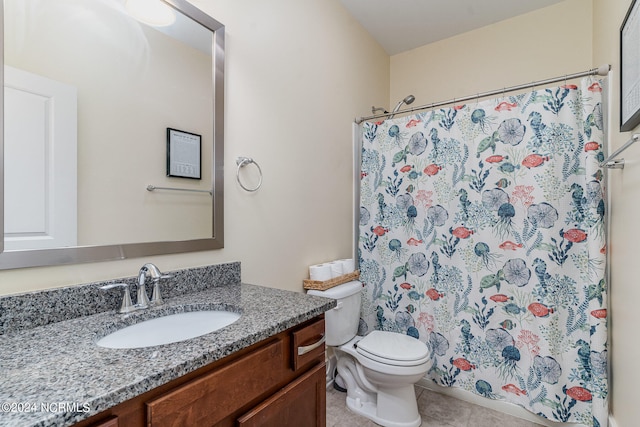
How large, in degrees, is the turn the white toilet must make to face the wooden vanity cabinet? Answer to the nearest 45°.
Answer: approximately 45° to its right

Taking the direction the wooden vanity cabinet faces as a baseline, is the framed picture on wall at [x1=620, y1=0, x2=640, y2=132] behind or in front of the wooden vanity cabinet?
in front

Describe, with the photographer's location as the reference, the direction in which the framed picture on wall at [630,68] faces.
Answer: facing to the left of the viewer

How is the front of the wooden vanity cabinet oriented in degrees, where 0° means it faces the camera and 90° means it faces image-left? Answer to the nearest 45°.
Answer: approximately 315°

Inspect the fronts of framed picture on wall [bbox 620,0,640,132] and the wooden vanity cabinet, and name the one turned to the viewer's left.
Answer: the framed picture on wall
